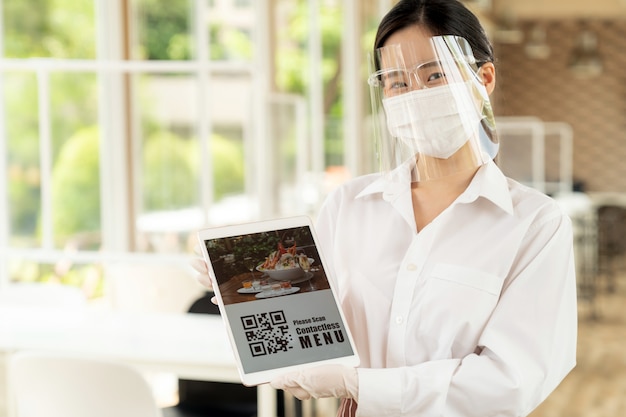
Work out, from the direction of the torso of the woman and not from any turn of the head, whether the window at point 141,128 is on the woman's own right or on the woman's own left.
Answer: on the woman's own right

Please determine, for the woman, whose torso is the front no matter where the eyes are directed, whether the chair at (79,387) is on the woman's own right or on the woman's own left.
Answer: on the woman's own right

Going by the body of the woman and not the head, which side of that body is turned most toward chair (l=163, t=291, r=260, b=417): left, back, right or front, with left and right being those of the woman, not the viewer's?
right

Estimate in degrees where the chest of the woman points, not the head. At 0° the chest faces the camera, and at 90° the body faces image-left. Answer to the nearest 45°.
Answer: approximately 45°
